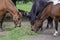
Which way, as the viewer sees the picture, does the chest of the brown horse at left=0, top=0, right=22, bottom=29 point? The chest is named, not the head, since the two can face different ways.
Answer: to the viewer's right

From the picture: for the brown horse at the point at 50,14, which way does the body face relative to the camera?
to the viewer's left
